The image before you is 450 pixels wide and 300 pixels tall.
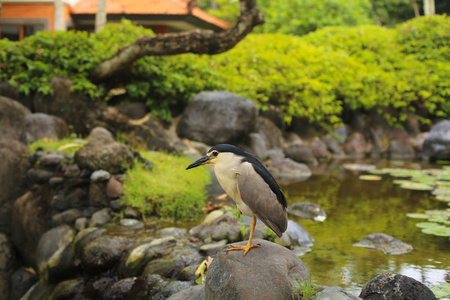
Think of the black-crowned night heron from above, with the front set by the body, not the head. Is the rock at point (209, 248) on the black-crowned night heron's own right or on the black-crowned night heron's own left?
on the black-crowned night heron's own right

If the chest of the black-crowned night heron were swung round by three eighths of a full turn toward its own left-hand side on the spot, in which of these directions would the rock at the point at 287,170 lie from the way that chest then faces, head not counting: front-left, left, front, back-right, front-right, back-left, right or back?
back-left

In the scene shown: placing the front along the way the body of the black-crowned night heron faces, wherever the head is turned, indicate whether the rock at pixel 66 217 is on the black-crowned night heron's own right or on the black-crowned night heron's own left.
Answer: on the black-crowned night heron's own right

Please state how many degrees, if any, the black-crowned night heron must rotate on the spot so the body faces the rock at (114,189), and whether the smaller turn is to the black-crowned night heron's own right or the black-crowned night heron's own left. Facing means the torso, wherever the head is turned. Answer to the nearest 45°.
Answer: approximately 45° to the black-crowned night heron's own right

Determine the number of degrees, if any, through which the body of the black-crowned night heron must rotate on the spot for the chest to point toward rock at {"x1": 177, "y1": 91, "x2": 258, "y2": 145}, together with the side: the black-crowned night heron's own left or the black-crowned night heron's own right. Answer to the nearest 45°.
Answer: approximately 90° to the black-crowned night heron's own right

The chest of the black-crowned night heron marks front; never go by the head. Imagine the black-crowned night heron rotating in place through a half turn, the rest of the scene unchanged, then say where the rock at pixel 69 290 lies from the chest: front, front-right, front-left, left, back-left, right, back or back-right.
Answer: back-left

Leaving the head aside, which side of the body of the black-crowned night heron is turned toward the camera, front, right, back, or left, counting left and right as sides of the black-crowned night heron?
left

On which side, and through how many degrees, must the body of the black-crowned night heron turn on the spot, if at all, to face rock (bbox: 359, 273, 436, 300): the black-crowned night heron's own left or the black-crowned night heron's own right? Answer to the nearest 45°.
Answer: approximately 180°
